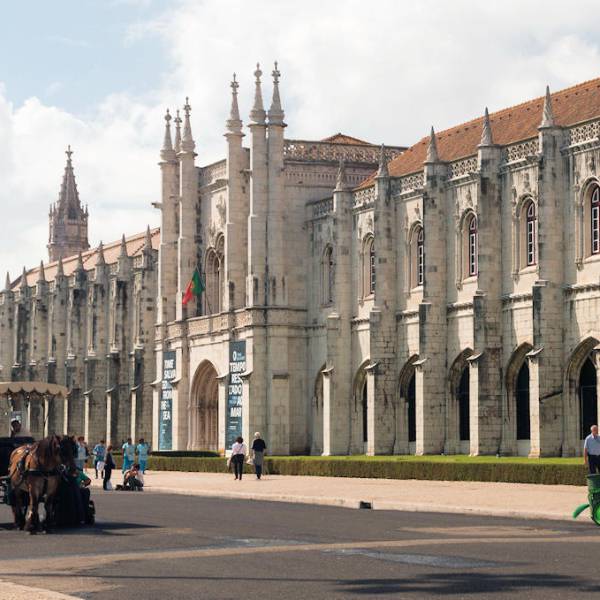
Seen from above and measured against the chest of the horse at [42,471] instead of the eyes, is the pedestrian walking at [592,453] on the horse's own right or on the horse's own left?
on the horse's own left

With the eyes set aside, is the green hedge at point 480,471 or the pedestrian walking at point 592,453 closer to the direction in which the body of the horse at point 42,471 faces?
the pedestrian walking

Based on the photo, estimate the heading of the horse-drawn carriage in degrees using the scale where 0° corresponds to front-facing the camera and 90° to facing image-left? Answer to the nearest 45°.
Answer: approximately 315°

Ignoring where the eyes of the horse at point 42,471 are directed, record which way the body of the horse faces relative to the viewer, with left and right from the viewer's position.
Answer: facing the viewer and to the right of the viewer

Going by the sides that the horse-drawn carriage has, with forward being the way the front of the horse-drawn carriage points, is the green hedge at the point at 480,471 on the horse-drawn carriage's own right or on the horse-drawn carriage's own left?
on the horse-drawn carriage's own left

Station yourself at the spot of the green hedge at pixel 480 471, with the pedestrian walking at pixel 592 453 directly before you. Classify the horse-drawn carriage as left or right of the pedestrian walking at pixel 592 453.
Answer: right

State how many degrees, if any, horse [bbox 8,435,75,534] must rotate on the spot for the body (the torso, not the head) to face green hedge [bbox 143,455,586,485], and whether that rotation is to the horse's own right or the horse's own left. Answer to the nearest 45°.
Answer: approximately 90° to the horse's own left

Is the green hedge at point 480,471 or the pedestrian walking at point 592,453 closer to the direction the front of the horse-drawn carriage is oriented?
the pedestrian walking
